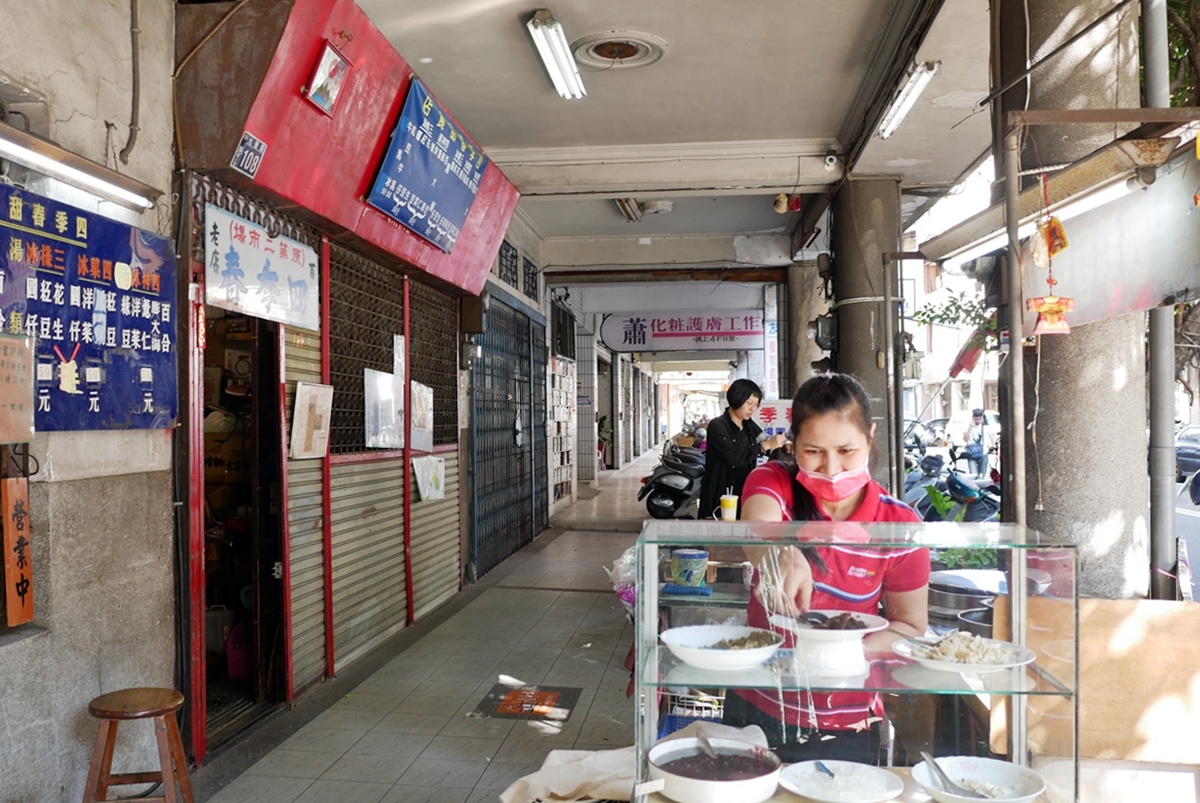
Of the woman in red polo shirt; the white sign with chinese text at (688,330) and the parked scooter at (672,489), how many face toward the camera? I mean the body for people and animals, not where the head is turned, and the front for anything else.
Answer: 2

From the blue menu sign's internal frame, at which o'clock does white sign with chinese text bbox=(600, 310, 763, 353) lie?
The white sign with chinese text is roughly at 9 o'clock from the blue menu sign.

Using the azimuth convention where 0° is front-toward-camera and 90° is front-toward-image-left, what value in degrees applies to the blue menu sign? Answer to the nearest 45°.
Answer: approximately 315°

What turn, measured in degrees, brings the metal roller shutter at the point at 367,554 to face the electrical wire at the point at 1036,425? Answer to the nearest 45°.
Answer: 0° — it already faces it

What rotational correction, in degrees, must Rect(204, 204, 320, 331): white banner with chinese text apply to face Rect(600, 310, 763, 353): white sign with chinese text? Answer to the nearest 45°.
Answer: approximately 90° to its left
